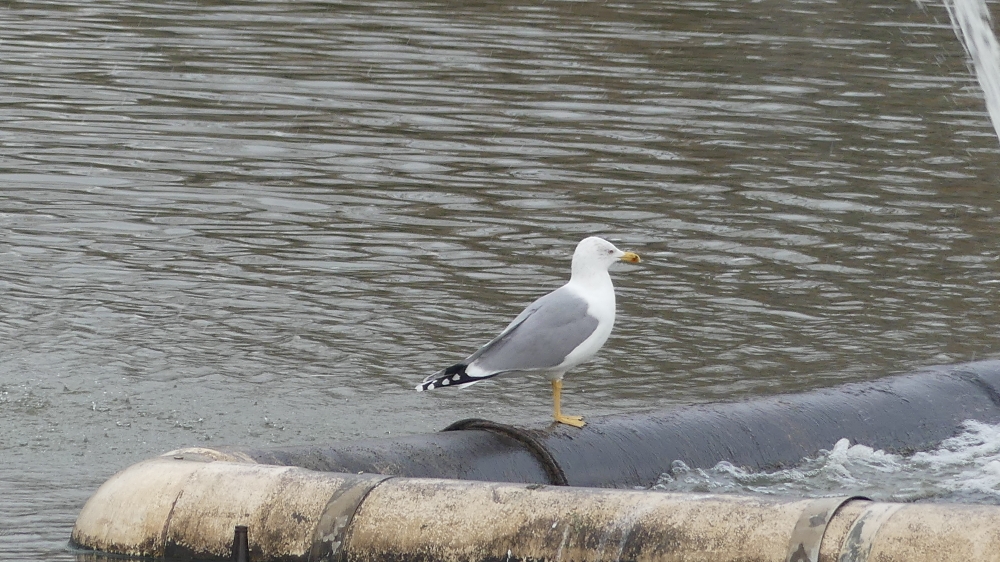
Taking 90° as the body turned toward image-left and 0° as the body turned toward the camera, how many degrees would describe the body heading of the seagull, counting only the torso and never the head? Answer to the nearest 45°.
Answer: approximately 270°

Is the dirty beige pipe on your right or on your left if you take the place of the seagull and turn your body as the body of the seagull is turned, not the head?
on your right
